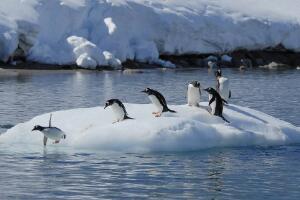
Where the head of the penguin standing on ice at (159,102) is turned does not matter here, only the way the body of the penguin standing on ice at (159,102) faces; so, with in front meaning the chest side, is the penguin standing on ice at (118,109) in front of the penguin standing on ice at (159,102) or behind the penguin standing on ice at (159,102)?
in front

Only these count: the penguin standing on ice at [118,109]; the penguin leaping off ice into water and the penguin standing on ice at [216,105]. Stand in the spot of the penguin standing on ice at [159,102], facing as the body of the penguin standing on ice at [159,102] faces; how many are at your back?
1

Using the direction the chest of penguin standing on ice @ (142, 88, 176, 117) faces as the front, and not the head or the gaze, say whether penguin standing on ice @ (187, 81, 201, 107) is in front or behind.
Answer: behind

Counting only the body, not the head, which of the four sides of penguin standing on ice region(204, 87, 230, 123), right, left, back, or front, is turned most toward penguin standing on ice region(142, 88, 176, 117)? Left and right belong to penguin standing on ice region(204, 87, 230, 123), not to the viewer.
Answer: front

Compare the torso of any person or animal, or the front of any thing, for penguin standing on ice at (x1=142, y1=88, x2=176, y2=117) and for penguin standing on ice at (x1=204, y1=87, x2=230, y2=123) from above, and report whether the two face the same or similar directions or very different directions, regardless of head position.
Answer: same or similar directions

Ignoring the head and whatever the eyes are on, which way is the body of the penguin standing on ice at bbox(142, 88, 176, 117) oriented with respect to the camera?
to the viewer's left

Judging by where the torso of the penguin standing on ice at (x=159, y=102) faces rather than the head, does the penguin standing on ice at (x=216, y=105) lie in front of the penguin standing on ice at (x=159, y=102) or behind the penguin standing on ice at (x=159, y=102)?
behind
